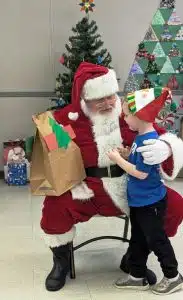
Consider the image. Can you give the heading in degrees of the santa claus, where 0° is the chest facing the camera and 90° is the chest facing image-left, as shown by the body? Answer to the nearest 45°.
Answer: approximately 0°

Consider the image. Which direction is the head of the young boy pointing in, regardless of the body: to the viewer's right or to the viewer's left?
to the viewer's left

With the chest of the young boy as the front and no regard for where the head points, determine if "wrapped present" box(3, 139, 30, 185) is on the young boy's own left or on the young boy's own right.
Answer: on the young boy's own right

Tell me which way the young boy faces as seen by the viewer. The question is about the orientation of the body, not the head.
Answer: to the viewer's left

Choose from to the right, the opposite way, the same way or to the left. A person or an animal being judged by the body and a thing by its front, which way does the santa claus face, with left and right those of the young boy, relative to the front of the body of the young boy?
to the left

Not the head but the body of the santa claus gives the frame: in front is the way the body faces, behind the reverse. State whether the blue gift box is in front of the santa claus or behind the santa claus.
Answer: behind

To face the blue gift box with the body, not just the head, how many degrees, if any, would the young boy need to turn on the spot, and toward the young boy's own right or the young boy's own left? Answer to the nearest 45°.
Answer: approximately 45° to the young boy's own right

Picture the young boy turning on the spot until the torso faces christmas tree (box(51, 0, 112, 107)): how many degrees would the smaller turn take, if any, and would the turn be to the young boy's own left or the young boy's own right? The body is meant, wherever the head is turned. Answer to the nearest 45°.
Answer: approximately 90° to the young boy's own right

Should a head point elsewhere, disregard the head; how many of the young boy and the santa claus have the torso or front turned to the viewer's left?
1
